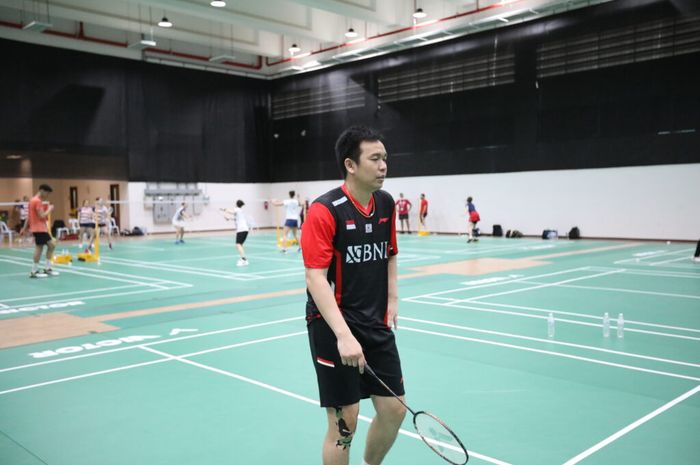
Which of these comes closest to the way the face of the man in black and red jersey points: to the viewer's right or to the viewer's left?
to the viewer's right

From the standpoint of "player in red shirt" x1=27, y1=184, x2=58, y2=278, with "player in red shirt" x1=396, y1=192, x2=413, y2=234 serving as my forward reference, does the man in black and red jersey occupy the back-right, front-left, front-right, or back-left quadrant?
back-right

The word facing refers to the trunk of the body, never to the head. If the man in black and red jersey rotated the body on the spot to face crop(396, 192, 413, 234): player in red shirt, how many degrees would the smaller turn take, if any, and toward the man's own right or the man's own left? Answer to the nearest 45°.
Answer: approximately 135° to the man's own left

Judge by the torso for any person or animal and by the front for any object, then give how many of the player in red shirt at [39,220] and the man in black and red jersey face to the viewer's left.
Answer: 0

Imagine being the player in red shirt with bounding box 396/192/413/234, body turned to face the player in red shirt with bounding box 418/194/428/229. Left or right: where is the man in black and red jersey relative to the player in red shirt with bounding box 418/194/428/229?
right

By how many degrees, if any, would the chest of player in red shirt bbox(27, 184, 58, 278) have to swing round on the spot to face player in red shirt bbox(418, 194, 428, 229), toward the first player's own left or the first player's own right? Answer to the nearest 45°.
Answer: approximately 45° to the first player's own left

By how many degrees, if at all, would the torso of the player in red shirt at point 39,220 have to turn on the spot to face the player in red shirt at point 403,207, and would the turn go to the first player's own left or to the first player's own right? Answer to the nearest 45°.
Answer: approximately 45° to the first player's own left

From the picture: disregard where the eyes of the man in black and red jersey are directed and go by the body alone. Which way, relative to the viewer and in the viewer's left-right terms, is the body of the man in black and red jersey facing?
facing the viewer and to the right of the viewer

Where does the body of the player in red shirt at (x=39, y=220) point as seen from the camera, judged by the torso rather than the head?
to the viewer's right

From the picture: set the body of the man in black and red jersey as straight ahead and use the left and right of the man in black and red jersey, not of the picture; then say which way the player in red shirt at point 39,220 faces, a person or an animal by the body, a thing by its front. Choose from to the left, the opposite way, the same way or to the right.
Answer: to the left

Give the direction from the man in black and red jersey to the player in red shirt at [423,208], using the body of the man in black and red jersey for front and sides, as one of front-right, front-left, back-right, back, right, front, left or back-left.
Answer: back-left

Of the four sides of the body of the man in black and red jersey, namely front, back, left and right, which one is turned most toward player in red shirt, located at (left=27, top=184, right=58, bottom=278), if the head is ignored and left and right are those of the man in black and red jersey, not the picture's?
back

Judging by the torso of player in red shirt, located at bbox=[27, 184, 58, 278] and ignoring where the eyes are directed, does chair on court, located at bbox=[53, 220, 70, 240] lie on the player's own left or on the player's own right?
on the player's own left
